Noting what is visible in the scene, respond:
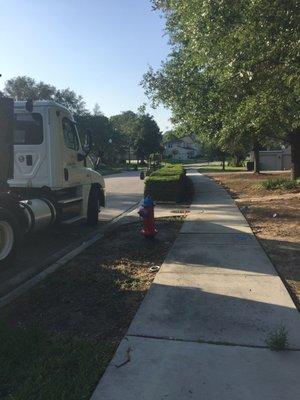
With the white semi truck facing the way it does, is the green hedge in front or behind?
in front

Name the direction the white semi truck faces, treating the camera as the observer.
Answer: facing away from the viewer and to the right of the viewer

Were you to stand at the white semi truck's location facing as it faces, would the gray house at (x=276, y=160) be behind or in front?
in front

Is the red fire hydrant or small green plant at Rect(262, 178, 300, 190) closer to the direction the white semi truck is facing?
the small green plant

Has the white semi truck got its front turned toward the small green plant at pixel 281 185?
yes

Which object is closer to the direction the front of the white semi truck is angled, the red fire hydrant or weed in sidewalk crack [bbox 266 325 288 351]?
the red fire hydrant

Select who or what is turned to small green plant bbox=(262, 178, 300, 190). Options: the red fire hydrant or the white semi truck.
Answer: the white semi truck
